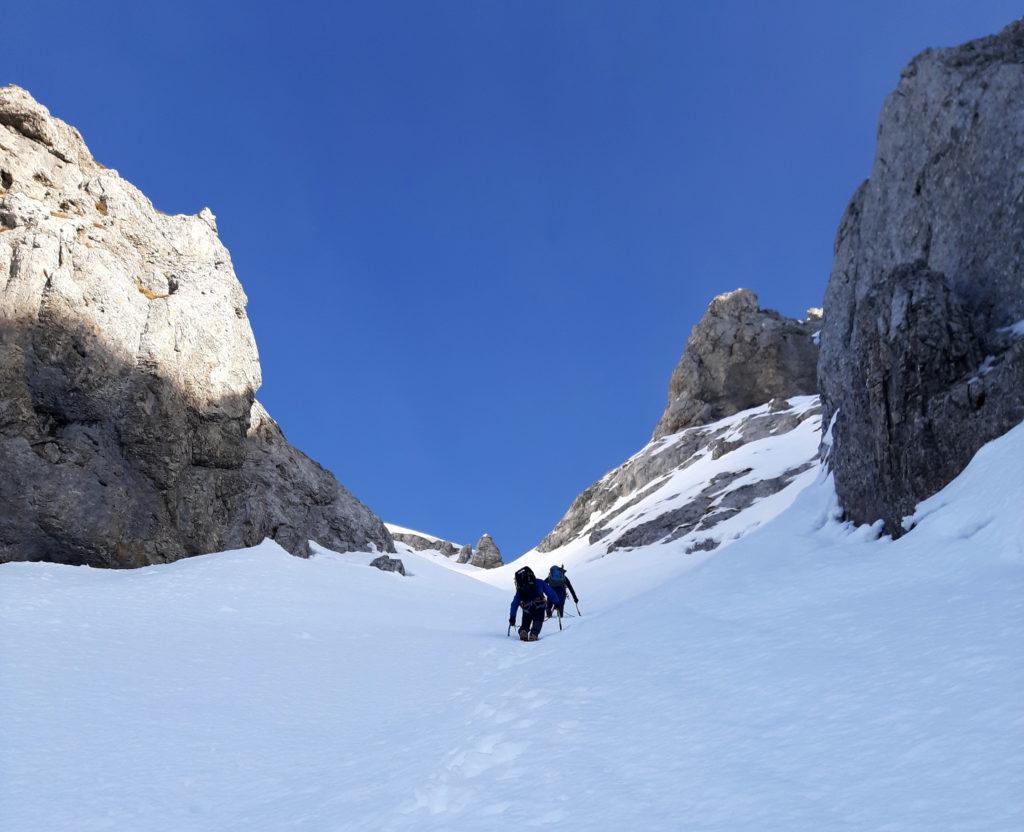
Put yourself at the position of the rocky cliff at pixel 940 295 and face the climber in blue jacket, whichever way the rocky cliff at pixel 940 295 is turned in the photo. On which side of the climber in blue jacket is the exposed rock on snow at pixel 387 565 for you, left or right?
right

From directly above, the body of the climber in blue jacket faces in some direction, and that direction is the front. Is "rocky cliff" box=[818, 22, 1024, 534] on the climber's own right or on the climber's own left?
on the climber's own right

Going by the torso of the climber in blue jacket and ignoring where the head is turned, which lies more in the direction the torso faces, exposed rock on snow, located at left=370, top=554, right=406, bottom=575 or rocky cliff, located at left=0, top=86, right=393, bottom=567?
the exposed rock on snow

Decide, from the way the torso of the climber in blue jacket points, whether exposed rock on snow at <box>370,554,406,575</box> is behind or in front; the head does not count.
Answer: in front

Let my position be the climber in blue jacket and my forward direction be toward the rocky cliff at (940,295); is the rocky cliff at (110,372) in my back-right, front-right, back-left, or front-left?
back-left

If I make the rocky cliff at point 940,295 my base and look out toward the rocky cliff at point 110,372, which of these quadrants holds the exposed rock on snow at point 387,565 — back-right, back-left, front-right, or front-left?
front-right

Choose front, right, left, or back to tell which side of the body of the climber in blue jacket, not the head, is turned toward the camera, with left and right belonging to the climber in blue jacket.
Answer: back

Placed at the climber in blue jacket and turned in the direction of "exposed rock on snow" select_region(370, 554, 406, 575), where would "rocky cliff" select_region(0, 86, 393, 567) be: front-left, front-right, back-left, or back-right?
front-left

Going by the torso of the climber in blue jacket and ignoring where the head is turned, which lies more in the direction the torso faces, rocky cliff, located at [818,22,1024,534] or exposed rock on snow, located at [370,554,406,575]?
the exposed rock on snow

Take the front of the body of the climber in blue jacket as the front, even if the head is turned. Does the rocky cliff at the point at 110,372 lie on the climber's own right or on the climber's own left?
on the climber's own left
